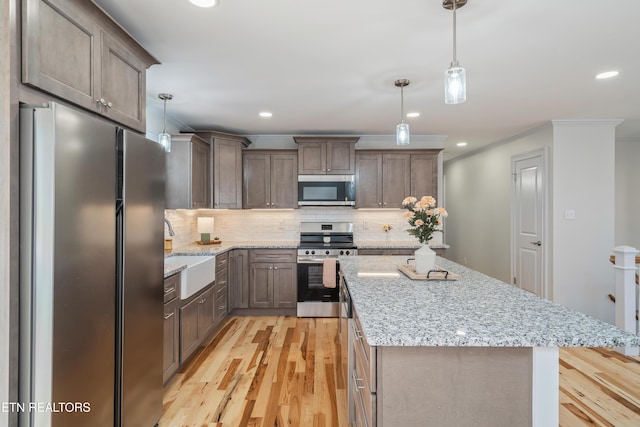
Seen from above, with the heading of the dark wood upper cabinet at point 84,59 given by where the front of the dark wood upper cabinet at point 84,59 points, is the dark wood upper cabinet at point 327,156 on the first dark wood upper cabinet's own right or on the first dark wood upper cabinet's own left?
on the first dark wood upper cabinet's own left

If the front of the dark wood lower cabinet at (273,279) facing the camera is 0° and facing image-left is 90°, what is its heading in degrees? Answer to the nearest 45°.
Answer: approximately 0°

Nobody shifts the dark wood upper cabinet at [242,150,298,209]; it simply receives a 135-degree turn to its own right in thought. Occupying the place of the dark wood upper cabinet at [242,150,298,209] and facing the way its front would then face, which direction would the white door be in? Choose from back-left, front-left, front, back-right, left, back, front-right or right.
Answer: back-right

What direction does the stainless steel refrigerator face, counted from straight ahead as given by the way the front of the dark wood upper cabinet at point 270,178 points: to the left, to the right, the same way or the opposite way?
to the left

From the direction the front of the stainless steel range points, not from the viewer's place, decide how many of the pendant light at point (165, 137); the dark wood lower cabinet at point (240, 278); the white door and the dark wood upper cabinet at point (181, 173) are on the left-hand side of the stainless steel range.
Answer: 1

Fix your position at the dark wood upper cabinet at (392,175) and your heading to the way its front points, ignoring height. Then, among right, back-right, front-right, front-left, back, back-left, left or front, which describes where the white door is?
left

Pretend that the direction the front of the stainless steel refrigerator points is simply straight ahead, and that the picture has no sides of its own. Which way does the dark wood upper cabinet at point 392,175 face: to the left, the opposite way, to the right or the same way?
to the right

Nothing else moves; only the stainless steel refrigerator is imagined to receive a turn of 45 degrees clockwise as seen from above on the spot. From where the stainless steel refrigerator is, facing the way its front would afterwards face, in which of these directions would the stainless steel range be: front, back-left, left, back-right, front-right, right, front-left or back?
back-left
